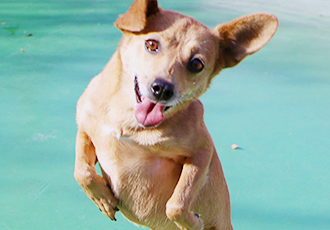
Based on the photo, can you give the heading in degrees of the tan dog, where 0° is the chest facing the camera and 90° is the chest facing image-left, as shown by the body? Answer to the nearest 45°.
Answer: approximately 0°
